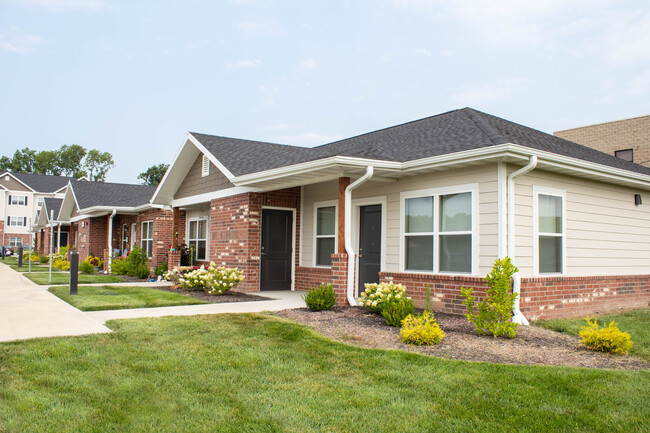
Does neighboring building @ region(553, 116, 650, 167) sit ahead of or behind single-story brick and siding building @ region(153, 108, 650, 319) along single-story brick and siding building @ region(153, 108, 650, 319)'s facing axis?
behind

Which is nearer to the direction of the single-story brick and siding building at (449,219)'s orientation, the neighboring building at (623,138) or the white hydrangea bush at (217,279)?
the white hydrangea bush

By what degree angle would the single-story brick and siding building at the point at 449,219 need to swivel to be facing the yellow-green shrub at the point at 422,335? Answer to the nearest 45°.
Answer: approximately 45° to its left

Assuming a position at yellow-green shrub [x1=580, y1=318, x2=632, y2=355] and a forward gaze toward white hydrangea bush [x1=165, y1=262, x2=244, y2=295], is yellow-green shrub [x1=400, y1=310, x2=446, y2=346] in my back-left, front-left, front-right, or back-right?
front-left

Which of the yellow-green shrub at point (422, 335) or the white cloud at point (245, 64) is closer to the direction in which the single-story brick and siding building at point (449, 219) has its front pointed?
the yellow-green shrub

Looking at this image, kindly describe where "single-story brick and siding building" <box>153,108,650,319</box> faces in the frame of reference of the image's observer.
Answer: facing the viewer and to the left of the viewer

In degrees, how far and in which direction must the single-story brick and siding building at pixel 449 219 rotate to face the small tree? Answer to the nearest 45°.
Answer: approximately 45° to its left

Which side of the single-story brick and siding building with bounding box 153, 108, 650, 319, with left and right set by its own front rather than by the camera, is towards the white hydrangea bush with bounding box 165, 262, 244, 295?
right

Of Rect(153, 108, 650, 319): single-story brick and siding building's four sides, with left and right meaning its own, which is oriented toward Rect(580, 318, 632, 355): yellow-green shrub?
left

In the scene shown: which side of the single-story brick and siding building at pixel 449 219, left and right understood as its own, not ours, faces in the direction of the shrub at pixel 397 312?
front

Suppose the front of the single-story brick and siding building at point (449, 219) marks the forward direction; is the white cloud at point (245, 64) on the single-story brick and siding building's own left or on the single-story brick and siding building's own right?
on the single-story brick and siding building's own right

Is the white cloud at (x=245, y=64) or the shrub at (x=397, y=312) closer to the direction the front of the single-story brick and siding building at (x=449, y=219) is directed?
the shrub
